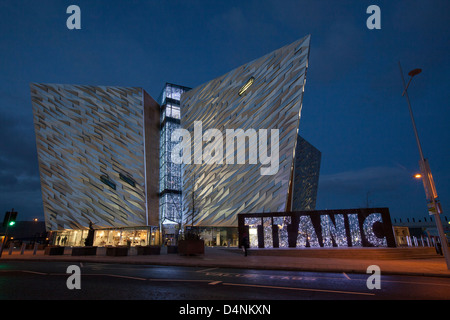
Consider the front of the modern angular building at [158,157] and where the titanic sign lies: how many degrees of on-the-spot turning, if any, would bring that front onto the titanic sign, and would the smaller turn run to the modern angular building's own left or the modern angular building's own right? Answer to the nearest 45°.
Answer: approximately 45° to the modern angular building's own left

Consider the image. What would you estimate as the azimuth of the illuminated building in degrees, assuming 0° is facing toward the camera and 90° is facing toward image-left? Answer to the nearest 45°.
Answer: approximately 0°

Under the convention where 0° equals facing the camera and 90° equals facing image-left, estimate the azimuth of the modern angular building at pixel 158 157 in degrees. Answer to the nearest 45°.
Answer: approximately 0°

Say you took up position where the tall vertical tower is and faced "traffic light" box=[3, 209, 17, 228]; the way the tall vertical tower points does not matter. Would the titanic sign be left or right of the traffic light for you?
left
